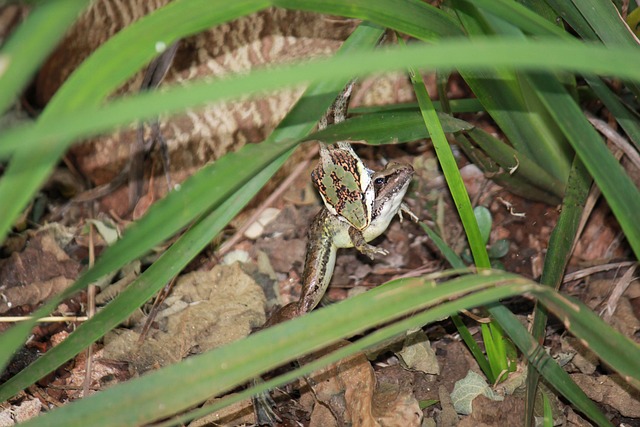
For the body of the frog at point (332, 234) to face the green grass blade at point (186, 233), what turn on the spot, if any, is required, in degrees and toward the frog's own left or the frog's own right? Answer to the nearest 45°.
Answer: approximately 135° to the frog's own right

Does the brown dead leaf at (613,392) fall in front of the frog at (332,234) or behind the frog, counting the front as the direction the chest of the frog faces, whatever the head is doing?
in front

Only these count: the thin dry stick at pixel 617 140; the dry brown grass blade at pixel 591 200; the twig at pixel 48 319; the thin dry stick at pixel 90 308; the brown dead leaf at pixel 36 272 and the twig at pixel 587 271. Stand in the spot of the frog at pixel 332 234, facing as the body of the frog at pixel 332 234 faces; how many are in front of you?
3

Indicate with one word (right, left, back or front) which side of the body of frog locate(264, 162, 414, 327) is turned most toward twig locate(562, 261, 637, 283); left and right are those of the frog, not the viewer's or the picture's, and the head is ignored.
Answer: front

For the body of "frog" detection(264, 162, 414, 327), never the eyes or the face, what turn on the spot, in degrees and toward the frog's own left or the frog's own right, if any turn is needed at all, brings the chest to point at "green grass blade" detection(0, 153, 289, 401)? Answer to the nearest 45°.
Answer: approximately 135° to the frog's own right

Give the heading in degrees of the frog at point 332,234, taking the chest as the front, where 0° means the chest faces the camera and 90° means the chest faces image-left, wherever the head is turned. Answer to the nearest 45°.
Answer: approximately 270°

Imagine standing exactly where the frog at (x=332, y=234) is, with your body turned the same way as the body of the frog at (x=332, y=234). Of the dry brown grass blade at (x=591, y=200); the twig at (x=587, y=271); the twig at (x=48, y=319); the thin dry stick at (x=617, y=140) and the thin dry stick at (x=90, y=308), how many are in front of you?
3

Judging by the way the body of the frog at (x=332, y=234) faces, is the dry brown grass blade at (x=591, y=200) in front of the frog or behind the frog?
in front

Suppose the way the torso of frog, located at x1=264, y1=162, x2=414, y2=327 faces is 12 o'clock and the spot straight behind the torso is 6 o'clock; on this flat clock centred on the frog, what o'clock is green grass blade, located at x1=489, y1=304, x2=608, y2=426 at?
The green grass blade is roughly at 2 o'clock from the frog.
